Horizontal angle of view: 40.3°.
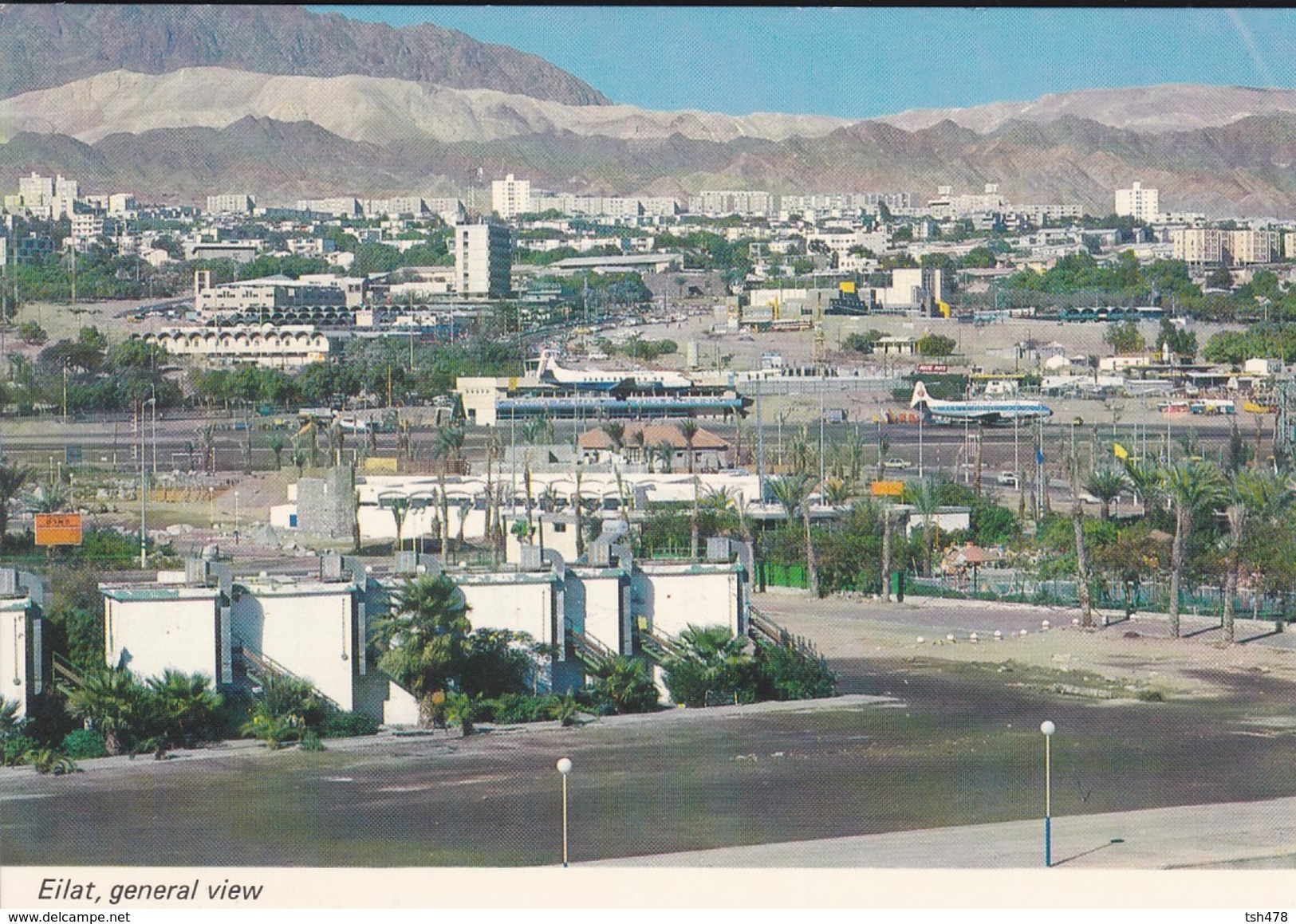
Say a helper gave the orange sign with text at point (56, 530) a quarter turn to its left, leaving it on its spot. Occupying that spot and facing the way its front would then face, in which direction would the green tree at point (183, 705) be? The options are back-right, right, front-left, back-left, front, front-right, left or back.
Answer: right

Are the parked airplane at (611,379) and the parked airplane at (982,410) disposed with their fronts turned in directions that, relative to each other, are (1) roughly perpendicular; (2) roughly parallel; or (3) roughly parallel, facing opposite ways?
roughly parallel

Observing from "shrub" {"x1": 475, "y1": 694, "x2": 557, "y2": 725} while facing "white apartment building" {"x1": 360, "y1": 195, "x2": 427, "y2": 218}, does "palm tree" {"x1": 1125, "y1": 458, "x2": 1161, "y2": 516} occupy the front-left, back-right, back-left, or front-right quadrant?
front-right

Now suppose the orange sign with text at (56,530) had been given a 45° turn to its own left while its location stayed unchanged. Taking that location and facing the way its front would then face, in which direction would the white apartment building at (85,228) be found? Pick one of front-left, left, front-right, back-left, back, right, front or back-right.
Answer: back-left

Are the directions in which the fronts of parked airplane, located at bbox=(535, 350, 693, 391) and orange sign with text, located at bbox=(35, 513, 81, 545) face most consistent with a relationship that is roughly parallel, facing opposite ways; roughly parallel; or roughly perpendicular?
roughly perpendicular

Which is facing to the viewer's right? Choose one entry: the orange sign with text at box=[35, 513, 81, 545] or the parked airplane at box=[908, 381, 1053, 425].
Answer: the parked airplane

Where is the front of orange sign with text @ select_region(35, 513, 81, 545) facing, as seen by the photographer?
facing the viewer

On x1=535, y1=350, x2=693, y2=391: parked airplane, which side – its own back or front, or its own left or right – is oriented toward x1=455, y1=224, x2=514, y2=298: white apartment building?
left

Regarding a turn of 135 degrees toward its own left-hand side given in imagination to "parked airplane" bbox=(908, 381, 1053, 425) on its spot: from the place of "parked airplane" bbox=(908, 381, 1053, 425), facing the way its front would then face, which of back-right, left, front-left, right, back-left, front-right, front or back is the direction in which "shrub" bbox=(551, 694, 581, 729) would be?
back-left

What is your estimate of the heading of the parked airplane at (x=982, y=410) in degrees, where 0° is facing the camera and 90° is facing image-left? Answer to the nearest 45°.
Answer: approximately 270°

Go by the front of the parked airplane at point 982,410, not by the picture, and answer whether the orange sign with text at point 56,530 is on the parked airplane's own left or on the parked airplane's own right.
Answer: on the parked airplane's own right

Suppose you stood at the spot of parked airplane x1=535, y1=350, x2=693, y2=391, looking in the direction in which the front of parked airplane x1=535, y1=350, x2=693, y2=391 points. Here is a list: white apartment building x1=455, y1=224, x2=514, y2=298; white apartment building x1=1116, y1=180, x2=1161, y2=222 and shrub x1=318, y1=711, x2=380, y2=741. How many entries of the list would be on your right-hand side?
1

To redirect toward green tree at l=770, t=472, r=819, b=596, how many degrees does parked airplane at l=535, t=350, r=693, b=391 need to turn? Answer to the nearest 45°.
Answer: approximately 90° to its right

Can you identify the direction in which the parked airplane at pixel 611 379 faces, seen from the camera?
facing to the right of the viewer

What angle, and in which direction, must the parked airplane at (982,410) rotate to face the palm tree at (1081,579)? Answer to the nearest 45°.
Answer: approximately 90° to its right

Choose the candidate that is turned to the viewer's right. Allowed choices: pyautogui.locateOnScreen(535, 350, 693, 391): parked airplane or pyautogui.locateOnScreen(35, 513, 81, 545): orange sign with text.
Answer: the parked airplane
